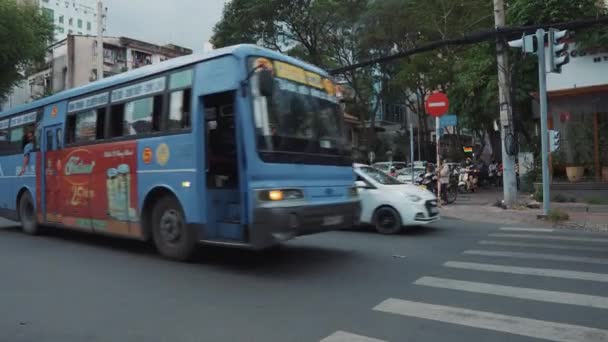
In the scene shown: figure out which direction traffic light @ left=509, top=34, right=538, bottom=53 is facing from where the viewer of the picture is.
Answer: facing to the left of the viewer

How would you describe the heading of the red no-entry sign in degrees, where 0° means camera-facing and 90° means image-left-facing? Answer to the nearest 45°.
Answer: approximately 0°

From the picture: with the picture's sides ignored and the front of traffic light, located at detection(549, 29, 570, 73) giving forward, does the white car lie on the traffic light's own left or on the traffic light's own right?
on the traffic light's own right

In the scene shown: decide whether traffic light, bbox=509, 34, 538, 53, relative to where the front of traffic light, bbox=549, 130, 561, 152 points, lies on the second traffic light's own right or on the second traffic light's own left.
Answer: on the second traffic light's own right

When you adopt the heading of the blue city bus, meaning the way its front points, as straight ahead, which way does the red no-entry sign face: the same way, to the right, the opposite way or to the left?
to the right
